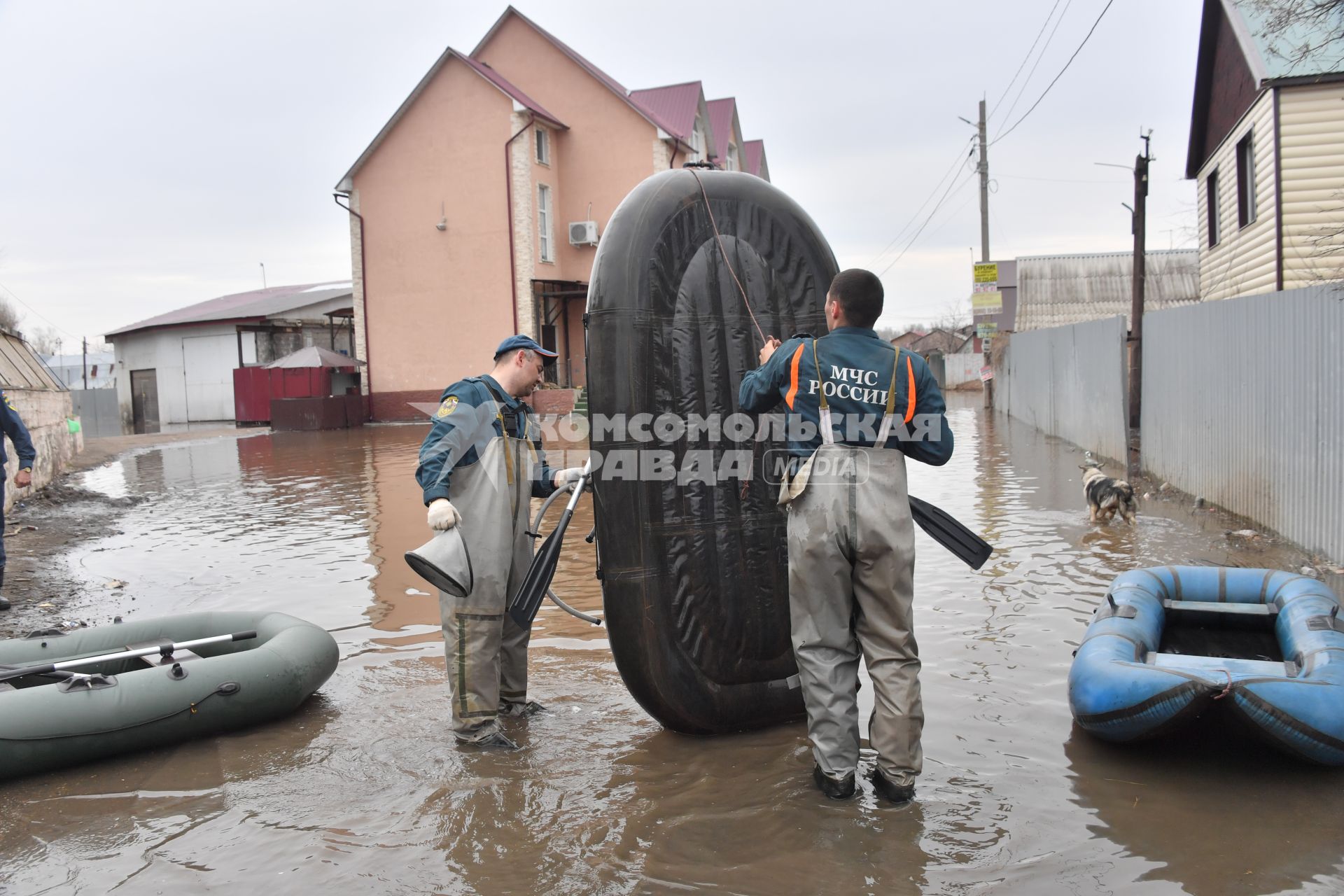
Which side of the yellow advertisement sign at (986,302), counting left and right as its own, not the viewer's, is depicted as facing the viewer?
front

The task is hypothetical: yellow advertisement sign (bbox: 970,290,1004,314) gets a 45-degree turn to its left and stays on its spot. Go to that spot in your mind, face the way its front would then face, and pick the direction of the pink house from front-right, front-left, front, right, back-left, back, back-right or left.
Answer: back-right

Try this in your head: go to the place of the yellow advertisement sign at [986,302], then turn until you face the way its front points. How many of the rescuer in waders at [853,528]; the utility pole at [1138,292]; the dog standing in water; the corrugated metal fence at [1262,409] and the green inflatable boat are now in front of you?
5

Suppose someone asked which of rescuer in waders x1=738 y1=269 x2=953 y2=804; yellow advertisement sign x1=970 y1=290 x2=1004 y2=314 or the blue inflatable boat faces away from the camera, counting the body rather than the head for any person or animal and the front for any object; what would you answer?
the rescuer in waders

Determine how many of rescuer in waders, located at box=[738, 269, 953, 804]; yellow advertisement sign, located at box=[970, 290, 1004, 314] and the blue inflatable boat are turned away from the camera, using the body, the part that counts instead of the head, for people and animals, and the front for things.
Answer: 1

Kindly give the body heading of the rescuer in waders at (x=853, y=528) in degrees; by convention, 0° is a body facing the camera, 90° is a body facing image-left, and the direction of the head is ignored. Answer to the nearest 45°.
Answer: approximately 180°

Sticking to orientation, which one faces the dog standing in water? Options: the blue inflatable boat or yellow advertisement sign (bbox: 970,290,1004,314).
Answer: the yellow advertisement sign

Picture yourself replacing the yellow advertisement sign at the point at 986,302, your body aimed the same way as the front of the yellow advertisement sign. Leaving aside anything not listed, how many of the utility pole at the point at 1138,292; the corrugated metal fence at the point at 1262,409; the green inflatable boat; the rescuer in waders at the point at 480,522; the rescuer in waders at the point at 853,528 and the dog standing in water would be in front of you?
6

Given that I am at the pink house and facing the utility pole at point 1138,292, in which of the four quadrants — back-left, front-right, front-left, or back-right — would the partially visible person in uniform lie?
front-right
